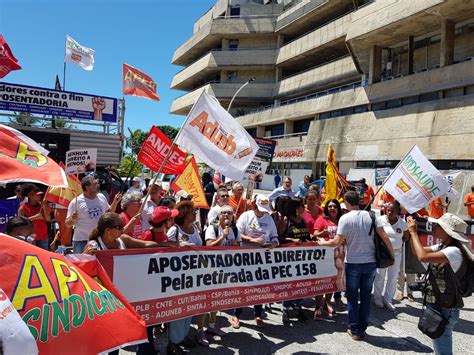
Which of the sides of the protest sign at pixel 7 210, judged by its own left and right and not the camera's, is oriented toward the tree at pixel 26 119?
back

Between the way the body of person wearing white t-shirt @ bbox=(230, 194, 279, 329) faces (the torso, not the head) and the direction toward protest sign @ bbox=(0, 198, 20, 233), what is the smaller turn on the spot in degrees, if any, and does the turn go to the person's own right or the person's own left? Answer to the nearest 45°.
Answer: approximately 90° to the person's own right

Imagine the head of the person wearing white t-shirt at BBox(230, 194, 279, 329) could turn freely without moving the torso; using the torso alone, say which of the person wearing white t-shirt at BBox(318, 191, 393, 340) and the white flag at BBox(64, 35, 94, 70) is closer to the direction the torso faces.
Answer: the person wearing white t-shirt

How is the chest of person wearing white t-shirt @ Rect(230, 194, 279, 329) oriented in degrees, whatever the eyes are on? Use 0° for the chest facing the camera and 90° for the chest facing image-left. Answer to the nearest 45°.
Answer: approximately 0°

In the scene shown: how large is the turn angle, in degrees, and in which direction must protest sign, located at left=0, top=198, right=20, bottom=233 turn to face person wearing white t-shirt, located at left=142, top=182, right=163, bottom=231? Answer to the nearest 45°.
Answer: approximately 90° to its left
